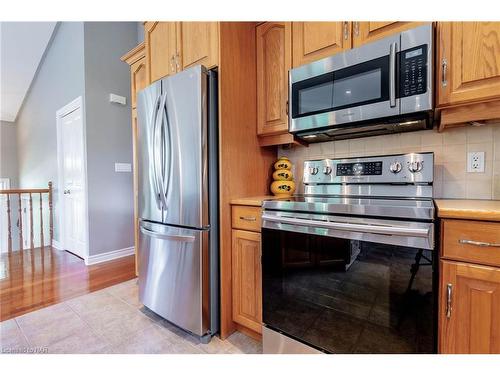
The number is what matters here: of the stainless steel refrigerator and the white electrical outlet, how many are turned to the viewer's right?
0

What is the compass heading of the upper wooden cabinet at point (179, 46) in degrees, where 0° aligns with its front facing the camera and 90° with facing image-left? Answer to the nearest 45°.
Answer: approximately 45°

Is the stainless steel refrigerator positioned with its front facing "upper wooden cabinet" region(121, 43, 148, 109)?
no

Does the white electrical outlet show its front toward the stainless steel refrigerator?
no

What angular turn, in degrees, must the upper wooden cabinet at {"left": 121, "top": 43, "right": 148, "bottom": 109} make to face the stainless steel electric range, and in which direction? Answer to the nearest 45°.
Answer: approximately 90° to its left

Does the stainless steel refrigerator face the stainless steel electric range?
no

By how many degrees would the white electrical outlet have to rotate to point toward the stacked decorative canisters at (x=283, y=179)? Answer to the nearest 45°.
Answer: approximately 90° to its right

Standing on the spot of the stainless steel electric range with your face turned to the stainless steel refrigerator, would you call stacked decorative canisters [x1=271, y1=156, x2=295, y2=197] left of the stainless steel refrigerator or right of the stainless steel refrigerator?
right

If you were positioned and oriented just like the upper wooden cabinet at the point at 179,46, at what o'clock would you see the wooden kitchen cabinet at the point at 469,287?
The wooden kitchen cabinet is roughly at 9 o'clock from the upper wooden cabinet.

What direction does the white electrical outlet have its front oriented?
toward the camera

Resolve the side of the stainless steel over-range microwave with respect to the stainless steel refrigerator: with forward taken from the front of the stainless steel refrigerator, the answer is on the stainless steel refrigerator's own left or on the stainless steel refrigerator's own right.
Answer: on the stainless steel refrigerator's own left
